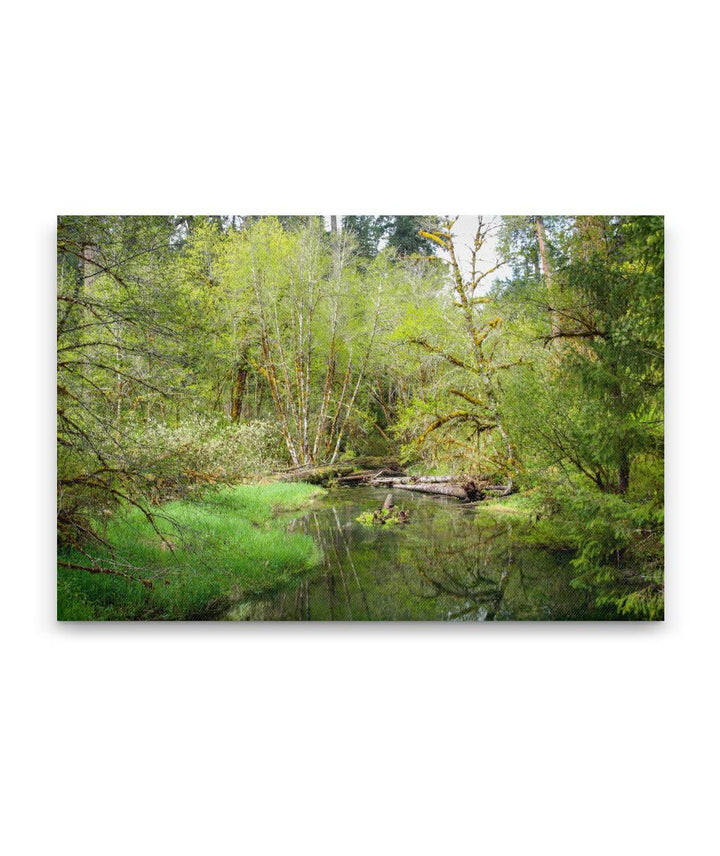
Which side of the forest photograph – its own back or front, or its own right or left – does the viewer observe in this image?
front
